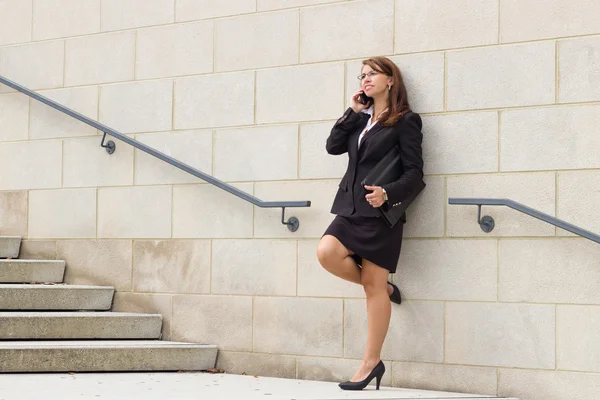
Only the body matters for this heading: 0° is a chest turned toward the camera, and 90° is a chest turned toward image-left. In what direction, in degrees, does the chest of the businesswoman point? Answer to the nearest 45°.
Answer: approximately 45°

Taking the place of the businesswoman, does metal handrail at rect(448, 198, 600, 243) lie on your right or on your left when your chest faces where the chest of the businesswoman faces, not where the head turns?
on your left

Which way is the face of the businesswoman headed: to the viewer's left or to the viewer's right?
to the viewer's left
